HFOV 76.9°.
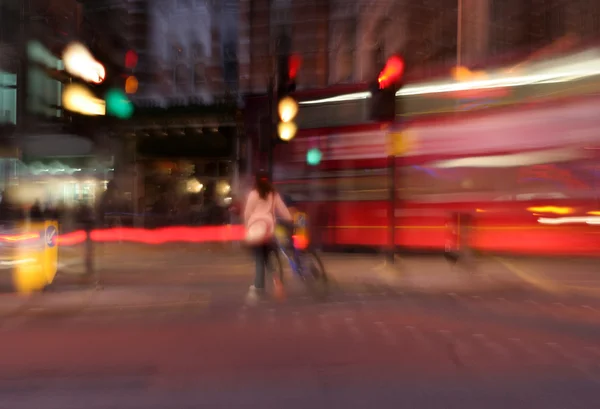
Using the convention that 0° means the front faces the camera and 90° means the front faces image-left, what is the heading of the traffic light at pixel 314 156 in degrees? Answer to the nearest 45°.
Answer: approximately 0°

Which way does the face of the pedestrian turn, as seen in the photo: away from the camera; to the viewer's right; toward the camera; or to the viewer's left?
away from the camera

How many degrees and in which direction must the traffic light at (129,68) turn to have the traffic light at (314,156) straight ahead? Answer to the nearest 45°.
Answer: approximately 135° to its left

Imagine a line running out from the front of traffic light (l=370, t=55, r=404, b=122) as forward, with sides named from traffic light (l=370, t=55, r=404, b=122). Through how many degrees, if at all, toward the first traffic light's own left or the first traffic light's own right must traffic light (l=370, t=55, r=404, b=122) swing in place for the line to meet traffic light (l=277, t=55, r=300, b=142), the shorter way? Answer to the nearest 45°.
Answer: approximately 45° to the first traffic light's own right
